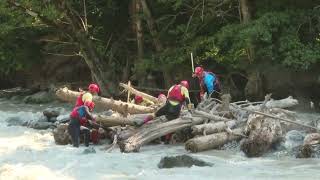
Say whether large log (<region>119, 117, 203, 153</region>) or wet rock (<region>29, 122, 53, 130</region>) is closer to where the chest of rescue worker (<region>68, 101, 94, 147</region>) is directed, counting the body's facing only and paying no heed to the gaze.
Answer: the large log

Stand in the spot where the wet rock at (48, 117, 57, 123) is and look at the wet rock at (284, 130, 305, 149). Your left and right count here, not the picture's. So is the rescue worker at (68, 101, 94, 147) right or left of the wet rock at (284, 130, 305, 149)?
right

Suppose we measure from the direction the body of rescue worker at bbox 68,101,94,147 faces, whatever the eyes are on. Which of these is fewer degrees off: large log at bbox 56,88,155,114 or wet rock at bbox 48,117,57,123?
the large log

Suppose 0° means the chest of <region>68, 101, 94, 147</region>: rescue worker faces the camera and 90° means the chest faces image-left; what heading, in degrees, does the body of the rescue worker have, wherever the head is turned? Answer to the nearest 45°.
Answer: approximately 270°

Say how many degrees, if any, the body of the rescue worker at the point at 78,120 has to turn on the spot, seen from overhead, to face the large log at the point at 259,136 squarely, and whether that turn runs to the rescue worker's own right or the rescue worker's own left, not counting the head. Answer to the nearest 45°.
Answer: approximately 45° to the rescue worker's own right

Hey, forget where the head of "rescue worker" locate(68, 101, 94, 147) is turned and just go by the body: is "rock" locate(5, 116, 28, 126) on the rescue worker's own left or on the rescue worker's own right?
on the rescue worker's own left

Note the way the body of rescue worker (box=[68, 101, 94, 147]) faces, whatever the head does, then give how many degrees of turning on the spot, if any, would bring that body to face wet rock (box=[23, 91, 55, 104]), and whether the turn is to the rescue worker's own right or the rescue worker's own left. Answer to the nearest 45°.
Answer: approximately 90° to the rescue worker's own left

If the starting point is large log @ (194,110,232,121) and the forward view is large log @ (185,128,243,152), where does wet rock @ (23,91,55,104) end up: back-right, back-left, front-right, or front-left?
back-right
